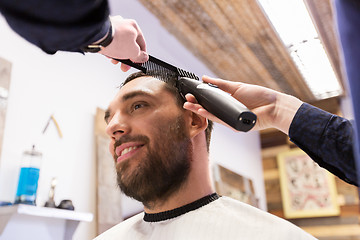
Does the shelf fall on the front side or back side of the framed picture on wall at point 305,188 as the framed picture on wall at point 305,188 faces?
on the front side

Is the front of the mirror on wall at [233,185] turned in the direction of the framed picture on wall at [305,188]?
no

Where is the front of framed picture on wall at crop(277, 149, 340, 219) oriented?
toward the camera

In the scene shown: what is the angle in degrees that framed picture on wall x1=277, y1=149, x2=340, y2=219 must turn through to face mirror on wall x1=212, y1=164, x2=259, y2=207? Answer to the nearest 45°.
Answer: approximately 45° to its right

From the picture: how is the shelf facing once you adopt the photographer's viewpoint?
facing the viewer and to the right of the viewer
